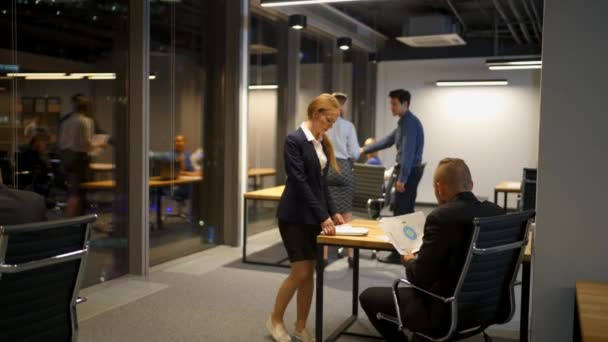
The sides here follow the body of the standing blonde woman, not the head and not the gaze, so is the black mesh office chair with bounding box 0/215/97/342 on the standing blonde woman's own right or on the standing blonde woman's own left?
on the standing blonde woman's own right

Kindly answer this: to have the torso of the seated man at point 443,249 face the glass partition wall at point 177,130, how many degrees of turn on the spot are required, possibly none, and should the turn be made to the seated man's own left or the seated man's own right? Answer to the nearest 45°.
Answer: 0° — they already face it

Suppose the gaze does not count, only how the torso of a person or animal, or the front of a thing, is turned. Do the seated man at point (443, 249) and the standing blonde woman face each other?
yes

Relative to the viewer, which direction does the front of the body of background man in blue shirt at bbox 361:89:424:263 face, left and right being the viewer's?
facing to the left of the viewer

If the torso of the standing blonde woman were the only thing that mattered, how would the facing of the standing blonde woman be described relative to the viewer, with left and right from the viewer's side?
facing the viewer and to the right of the viewer

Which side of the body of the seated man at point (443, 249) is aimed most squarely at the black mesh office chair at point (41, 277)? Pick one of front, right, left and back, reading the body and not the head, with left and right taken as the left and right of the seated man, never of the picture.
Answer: left

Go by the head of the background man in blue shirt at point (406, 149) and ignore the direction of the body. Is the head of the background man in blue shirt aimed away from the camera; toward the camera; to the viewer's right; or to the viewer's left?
to the viewer's left

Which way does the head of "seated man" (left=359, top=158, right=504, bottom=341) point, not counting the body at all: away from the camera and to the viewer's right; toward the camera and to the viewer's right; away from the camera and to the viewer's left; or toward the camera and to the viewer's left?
away from the camera and to the viewer's left

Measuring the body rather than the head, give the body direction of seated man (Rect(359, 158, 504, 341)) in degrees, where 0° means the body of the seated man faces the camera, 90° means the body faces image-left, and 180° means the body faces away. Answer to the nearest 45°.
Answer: approximately 135°

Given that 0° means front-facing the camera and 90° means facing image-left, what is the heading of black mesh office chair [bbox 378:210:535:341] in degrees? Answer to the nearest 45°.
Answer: approximately 135°

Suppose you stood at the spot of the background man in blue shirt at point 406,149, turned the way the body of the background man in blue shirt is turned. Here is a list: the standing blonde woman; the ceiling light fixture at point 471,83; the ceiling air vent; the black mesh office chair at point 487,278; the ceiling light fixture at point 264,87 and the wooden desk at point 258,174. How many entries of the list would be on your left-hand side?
2

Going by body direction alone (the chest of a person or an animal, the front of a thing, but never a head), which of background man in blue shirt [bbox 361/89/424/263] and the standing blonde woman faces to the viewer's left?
the background man in blue shirt

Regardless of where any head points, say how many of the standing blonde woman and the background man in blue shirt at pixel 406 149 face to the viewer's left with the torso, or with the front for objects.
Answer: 1

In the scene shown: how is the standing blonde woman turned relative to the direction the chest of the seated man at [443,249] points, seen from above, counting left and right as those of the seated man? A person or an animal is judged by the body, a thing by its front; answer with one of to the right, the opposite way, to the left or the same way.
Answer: the opposite way

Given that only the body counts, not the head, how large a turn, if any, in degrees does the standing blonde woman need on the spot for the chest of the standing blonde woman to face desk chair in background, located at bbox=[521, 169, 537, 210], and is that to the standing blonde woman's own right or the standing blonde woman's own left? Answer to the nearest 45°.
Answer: approximately 90° to the standing blonde woman's own left
